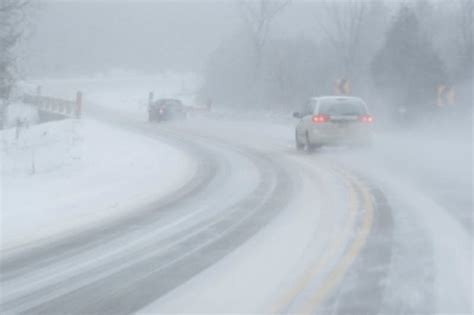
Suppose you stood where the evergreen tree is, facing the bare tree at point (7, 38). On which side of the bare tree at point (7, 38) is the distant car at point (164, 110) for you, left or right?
right

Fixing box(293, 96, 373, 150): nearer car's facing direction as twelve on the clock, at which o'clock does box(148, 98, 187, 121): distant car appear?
box(148, 98, 187, 121): distant car is roughly at 11 o'clock from box(293, 96, 373, 150): nearer car.

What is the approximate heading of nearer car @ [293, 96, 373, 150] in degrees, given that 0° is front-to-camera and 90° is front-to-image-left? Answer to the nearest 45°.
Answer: approximately 180°

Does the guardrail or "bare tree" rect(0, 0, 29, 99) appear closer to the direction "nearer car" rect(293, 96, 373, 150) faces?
the guardrail

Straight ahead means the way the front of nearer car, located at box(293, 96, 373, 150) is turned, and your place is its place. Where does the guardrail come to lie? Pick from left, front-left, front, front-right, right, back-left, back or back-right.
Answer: front-left

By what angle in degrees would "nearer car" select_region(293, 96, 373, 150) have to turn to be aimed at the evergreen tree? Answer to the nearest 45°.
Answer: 0° — it already faces it

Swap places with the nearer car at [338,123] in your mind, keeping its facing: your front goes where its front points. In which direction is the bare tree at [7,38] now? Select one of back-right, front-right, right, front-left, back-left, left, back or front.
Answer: left
